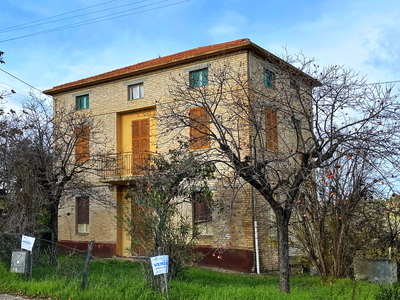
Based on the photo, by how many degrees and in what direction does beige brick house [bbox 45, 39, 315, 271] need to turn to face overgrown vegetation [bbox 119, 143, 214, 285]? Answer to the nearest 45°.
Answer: approximately 45° to its left

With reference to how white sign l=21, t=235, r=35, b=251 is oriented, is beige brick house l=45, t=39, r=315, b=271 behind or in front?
behind

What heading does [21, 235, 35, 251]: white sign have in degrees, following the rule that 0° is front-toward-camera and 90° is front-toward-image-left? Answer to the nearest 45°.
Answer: approximately 0°

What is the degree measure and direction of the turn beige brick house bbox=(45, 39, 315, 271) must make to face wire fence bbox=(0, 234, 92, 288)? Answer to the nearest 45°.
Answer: approximately 45° to its left

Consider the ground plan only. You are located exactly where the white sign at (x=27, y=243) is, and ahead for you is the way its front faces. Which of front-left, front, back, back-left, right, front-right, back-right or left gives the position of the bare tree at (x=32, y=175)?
back

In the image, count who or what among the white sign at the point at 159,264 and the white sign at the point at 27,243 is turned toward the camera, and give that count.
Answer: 2

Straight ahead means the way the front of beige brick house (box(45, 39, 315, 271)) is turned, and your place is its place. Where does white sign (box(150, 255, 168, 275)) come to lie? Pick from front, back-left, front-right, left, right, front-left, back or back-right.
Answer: front-left

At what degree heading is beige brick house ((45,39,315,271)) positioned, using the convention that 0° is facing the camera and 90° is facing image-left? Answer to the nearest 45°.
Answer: approximately 45°

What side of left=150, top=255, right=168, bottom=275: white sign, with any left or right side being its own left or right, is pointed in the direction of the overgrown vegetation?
back

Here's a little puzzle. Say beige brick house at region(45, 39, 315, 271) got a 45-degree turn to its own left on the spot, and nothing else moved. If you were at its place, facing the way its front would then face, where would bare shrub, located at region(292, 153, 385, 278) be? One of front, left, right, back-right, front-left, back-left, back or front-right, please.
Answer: front-left

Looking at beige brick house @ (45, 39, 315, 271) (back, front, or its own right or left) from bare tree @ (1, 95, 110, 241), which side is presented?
front
